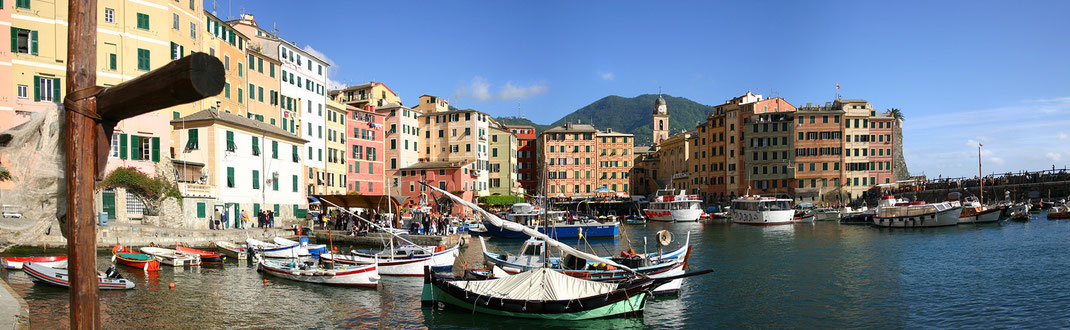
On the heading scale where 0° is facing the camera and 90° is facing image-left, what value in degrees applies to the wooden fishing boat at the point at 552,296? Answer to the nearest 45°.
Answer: approximately 270°
